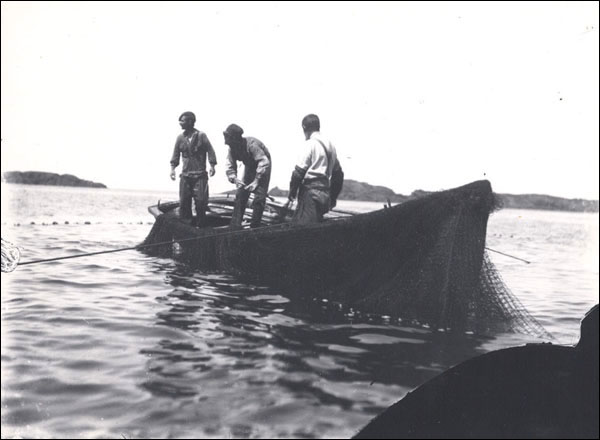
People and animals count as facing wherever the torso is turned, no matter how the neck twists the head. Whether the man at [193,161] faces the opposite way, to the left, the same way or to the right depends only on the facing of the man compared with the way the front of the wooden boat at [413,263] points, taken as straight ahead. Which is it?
to the right

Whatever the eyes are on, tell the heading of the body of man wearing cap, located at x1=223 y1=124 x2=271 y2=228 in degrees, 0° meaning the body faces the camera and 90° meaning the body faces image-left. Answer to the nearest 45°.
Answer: approximately 45°

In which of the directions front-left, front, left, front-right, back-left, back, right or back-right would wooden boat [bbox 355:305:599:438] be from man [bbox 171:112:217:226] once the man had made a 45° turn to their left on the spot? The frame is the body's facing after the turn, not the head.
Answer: front

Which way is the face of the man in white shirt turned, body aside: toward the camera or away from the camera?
away from the camera

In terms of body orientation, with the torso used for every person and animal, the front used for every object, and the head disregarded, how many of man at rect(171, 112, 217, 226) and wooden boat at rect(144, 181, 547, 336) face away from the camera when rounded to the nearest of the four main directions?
0

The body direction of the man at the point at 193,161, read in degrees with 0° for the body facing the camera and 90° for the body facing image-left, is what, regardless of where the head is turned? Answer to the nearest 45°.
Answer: approximately 45°

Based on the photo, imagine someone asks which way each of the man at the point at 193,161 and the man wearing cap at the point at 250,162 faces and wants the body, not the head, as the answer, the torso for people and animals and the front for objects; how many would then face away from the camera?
0

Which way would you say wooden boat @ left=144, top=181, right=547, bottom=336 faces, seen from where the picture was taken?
facing the viewer and to the right of the viewer
